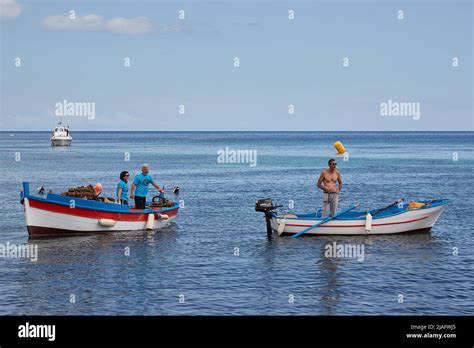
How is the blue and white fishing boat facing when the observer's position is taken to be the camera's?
facing to the right of the viewer

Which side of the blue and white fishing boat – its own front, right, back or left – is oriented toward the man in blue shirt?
back

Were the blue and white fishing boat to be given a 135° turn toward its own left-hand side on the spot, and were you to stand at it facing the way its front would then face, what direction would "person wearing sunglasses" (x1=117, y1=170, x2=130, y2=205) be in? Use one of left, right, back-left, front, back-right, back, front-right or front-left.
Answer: front-left

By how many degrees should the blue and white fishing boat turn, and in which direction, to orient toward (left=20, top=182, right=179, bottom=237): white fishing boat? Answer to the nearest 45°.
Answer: approximately 180°
